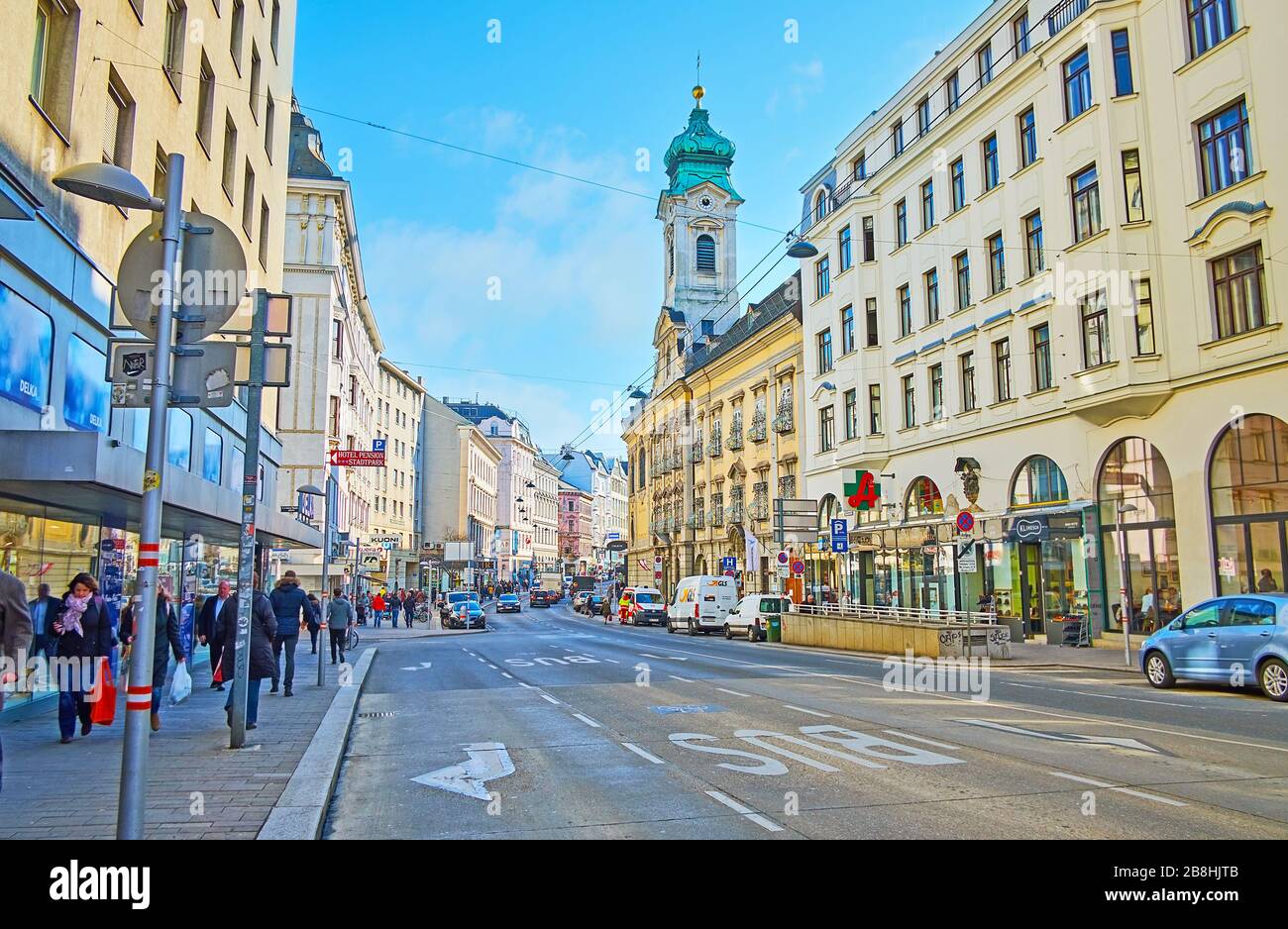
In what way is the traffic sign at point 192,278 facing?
away from the camera

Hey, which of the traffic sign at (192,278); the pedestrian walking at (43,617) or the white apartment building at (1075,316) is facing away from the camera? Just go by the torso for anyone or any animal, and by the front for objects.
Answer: the traffic sign

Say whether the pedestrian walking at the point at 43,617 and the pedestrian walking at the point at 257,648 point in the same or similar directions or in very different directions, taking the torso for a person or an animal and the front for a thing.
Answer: very different directions

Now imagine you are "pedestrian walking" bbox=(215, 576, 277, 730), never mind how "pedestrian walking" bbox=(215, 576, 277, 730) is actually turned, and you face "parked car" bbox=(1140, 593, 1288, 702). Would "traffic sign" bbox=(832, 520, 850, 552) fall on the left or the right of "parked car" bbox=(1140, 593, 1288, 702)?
left

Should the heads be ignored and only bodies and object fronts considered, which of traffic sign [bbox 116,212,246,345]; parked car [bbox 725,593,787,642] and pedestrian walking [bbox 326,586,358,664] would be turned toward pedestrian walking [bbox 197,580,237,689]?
the traffic sign

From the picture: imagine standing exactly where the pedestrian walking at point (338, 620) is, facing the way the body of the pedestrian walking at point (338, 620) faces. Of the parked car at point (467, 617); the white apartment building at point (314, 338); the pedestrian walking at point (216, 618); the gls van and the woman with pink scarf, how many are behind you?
2
